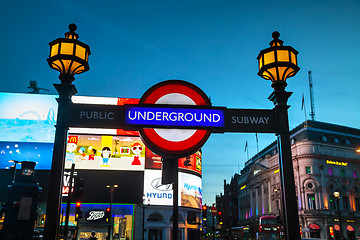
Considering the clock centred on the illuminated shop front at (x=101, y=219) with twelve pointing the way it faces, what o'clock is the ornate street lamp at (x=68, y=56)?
The ornate street lamp is roughly at 12 o'clock from the illuminated shop front.

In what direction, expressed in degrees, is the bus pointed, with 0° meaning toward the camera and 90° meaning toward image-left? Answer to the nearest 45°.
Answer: approximately 0°

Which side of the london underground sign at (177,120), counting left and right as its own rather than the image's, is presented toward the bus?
back

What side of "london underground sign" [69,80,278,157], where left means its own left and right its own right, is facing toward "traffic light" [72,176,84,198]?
back

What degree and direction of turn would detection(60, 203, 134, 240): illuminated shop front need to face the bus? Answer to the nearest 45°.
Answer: approximately 45° to its left

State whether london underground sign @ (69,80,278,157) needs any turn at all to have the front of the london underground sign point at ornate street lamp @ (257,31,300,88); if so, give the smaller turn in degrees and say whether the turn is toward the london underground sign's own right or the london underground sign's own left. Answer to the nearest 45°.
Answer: approximately 90° to the london underground sign's own left

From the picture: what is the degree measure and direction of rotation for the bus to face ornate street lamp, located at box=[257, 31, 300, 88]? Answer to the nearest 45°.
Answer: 0° — it already faces it

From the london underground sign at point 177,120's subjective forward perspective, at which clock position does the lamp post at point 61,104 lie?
The lamp post is roughly at 3 o'clock from the london underground sign.

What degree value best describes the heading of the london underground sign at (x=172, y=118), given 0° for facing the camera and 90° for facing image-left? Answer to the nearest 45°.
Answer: approximately 0°
